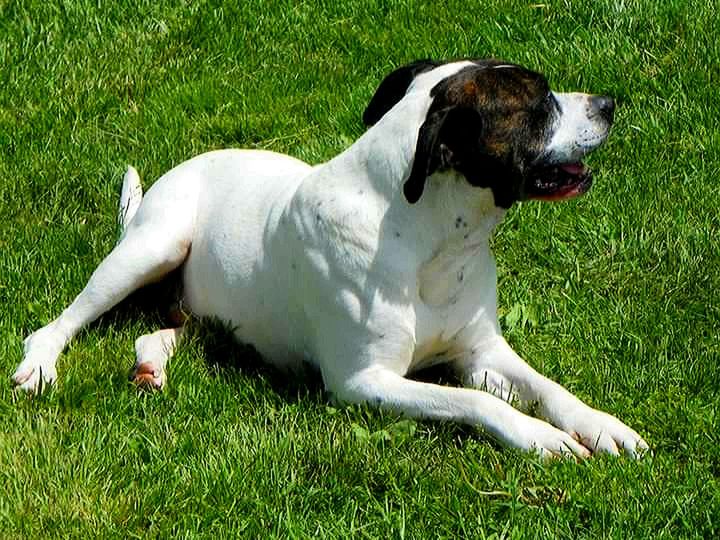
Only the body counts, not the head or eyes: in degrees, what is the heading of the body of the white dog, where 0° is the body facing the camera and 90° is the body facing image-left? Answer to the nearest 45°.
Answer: approximately 315°
